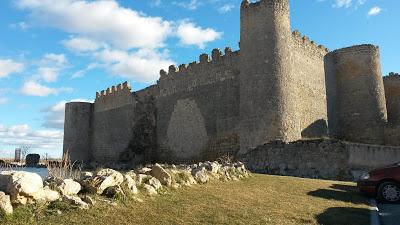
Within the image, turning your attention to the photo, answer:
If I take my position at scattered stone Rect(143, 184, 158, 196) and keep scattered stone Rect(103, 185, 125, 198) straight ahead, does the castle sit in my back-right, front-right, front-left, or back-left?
back-right

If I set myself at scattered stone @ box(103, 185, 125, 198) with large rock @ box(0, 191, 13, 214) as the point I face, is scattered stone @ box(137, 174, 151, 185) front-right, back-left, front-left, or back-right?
back-right

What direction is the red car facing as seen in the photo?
to the viewer's left
